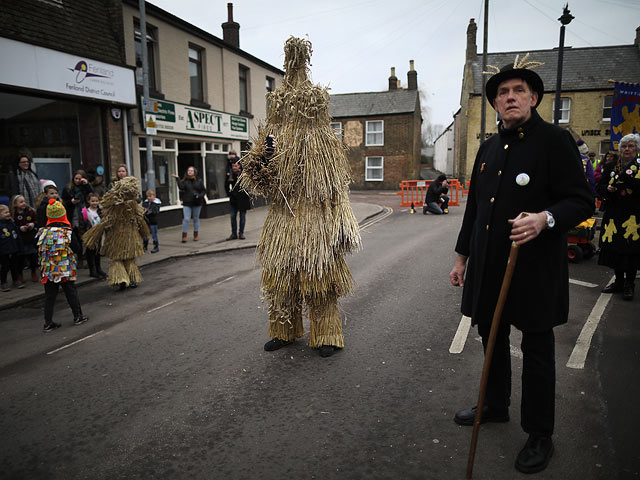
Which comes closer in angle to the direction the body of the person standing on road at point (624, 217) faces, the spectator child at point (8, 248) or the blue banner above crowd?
the spectator child

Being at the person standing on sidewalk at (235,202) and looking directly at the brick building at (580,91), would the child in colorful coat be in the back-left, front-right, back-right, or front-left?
back-right

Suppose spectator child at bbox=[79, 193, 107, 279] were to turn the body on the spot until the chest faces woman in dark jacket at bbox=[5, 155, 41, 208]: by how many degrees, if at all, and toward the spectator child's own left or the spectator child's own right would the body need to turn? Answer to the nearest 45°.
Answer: approximately 180°

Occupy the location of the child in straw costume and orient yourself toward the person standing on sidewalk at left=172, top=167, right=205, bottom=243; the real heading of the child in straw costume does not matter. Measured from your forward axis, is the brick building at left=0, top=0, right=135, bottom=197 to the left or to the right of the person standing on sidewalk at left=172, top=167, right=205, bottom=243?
left

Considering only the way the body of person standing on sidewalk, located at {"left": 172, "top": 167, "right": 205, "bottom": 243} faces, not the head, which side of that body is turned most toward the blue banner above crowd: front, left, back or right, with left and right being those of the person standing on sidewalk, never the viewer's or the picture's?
left

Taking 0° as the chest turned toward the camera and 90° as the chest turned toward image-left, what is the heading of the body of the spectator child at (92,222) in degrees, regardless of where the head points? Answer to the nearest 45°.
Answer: approximately 315°

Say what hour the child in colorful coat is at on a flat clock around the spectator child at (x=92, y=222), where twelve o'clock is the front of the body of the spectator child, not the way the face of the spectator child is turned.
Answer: The child in colorful coat is roughly at 2 o'clock from the spectator child.

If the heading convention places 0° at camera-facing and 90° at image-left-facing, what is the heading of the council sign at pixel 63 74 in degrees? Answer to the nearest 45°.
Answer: approximately 315°

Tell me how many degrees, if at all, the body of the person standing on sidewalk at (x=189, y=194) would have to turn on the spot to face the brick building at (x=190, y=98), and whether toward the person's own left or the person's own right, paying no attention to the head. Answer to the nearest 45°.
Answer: approximately 180°

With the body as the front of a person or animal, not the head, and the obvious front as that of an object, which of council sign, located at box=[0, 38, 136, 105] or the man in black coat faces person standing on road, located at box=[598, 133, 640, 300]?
the council sign
